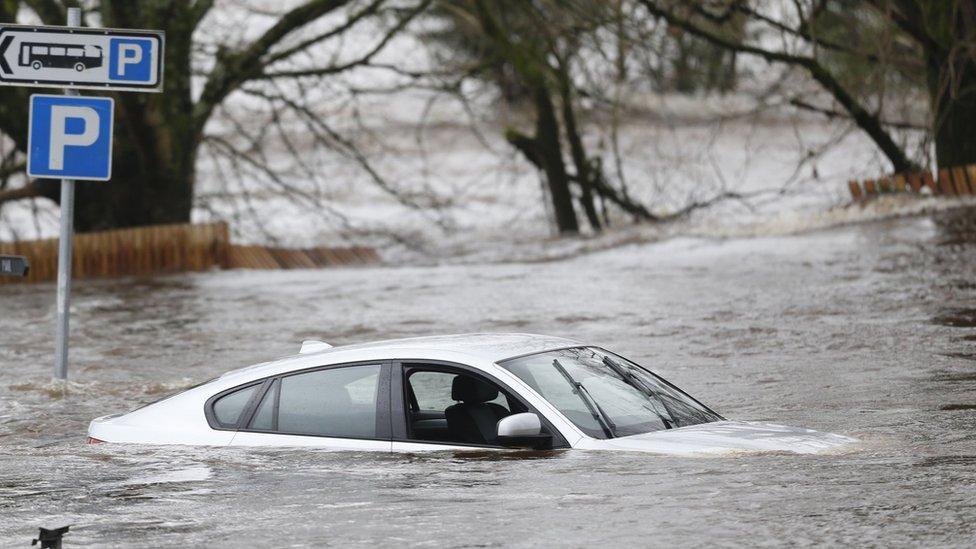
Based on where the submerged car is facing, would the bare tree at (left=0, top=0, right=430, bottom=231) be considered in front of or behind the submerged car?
behind

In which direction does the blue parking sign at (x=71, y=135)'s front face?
toward the camera

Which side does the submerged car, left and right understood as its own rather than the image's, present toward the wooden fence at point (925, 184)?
left

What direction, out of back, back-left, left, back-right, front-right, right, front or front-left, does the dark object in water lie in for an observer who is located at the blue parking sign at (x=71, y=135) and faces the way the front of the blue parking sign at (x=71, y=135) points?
front

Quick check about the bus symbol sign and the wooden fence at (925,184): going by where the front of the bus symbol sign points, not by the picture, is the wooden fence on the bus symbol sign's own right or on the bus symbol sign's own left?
on the bus symbol sign's own left

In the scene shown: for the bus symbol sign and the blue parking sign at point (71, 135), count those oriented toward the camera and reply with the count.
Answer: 2

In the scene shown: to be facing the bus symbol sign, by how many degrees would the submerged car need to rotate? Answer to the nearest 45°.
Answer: approximately 180°

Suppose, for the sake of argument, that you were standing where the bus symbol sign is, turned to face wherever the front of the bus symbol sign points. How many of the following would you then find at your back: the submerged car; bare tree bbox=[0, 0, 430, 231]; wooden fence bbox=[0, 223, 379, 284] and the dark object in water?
2

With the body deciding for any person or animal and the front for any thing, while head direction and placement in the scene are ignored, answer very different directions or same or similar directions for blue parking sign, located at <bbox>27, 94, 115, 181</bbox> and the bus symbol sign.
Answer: same or similar directions

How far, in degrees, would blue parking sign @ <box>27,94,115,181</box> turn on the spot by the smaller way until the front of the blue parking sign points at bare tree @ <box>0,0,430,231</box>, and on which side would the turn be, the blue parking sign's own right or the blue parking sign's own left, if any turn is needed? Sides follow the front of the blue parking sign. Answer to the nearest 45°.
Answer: approximately 180°

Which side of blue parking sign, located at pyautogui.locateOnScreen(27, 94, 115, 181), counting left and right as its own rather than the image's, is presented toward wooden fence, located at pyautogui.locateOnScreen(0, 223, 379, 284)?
back

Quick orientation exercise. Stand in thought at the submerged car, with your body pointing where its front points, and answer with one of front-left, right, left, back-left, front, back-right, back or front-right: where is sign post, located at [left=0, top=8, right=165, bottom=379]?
back

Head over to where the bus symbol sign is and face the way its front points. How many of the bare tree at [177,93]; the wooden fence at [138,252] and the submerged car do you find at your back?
2

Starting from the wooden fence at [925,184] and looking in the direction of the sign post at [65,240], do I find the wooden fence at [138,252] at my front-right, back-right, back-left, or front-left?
front-right

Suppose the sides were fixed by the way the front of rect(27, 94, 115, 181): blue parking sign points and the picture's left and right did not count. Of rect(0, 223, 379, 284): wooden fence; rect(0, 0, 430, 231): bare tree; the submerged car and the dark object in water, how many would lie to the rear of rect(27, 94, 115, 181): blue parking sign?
2

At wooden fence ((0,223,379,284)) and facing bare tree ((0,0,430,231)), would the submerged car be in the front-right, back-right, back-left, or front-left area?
back-right
